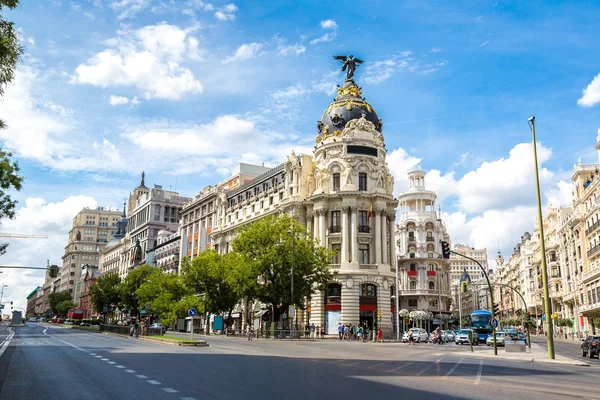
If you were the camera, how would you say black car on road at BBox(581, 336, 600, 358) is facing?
facing away from the viewer and to the left of the viewer
